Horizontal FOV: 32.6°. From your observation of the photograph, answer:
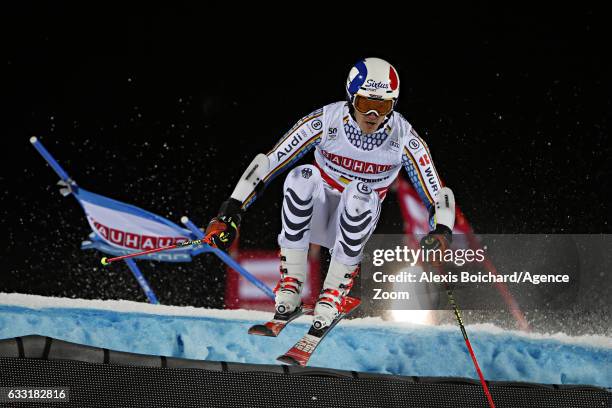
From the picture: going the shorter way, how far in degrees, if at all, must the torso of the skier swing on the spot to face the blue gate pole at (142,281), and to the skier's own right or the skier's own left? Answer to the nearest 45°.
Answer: approximately 135° to the skier's own right
